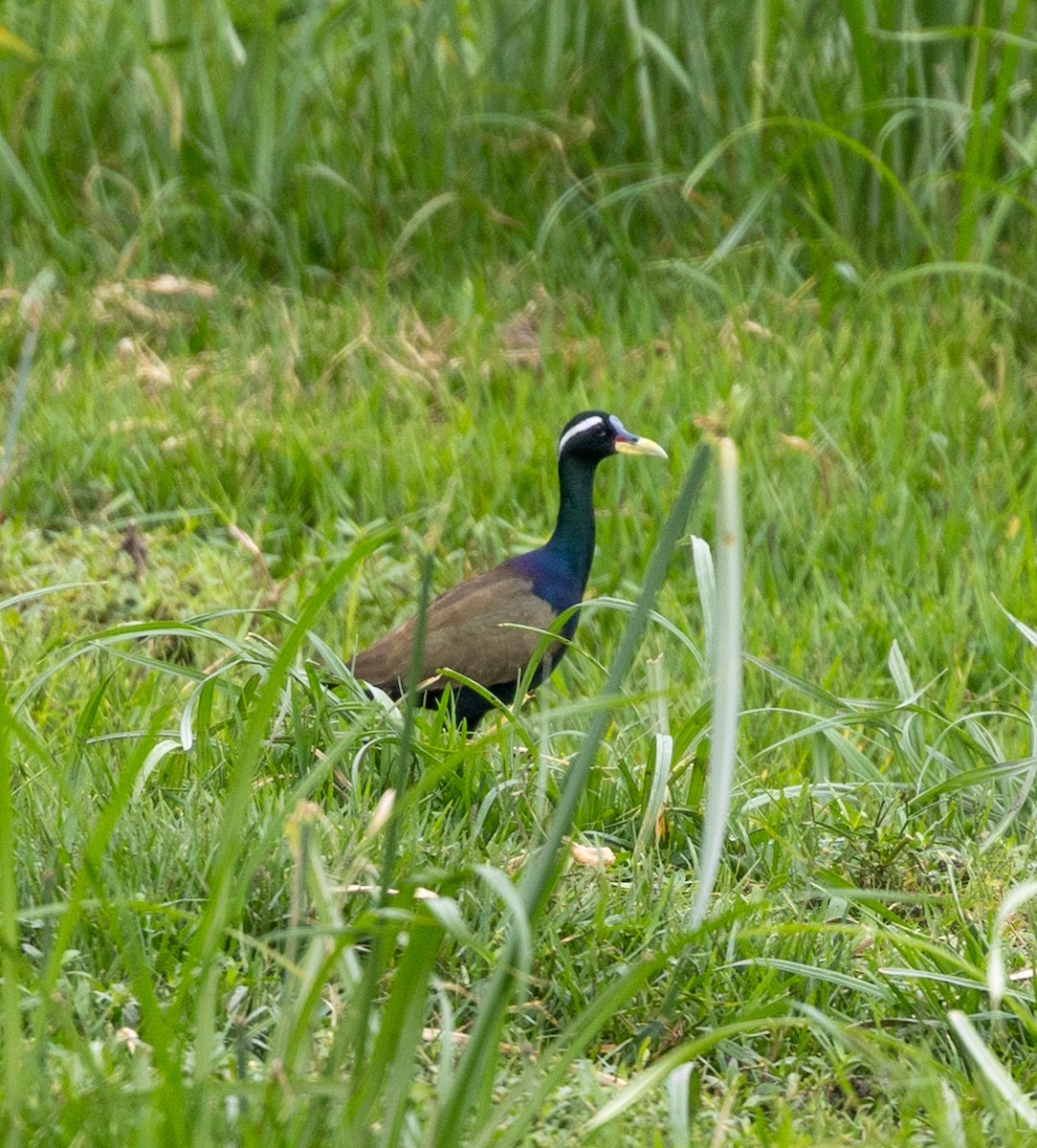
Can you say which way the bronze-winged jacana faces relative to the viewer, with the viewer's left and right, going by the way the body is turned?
facing to the right of the viewer
